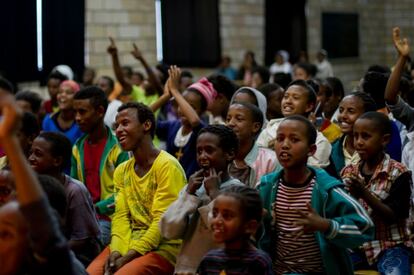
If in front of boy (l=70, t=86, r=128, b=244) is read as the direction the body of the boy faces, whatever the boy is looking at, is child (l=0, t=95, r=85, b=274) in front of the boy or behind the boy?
in front

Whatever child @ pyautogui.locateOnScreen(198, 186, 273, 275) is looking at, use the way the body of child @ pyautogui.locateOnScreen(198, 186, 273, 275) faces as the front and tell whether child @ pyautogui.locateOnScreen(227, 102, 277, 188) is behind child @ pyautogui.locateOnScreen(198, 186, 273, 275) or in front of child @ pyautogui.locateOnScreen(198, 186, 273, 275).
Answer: behind

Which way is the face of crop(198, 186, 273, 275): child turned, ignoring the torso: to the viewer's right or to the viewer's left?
to the viewer's left

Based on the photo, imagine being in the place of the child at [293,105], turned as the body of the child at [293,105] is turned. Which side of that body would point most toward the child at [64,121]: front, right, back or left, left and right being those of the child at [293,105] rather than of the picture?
right

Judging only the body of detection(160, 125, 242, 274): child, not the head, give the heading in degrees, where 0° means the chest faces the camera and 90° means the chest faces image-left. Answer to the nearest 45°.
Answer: approximately 45°

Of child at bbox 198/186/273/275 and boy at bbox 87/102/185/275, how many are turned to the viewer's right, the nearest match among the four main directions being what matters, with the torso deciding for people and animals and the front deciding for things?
0

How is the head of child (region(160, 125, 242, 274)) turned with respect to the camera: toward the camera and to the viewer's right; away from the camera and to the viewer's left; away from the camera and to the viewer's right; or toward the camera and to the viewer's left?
toward the camera and to the viewer's left
